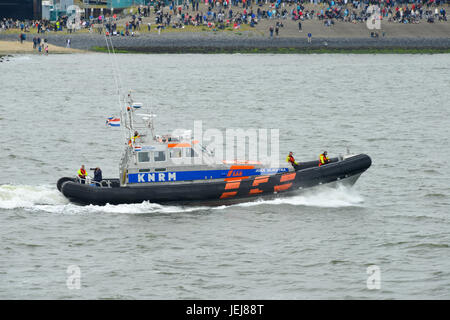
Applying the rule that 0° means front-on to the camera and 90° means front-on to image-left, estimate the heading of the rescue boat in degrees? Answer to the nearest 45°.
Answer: approximately 270°
